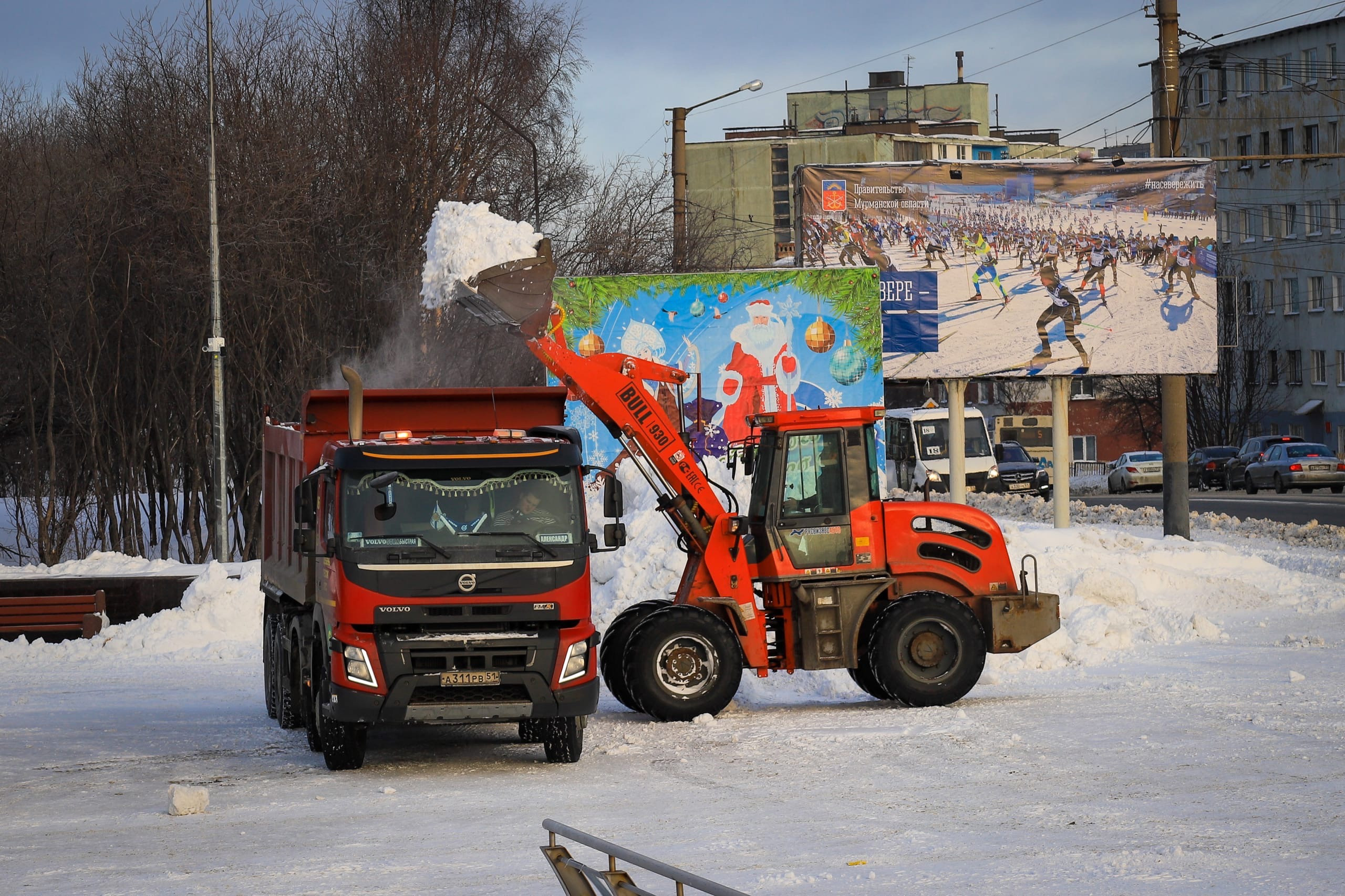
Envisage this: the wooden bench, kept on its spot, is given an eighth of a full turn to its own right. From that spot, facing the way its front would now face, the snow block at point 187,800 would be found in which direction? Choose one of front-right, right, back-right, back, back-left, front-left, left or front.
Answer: front-left

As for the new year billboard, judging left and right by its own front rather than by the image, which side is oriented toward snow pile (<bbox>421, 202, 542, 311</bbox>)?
front

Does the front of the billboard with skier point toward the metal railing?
yes

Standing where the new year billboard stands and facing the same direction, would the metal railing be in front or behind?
in front

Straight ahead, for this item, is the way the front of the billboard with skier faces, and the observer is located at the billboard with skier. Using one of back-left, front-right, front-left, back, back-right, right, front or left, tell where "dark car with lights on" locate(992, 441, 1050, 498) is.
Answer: back

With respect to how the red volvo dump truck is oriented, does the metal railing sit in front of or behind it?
in front

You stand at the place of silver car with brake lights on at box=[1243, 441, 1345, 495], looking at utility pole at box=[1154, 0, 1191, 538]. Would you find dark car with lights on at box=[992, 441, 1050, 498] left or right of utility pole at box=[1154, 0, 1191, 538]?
right
